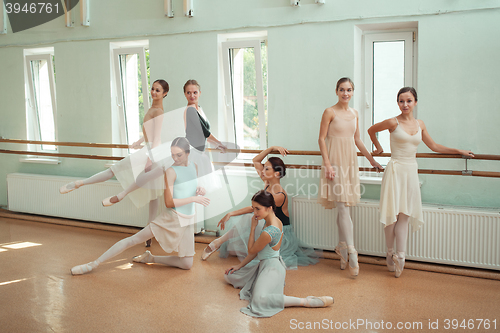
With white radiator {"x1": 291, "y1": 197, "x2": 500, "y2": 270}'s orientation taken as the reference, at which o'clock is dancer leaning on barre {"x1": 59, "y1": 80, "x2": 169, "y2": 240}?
The dancer leaning on barre is roughly at 3 o'clock from the white radiator.

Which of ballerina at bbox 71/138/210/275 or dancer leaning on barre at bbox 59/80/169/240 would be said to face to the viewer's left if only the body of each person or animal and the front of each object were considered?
the dancer leaning on barre
